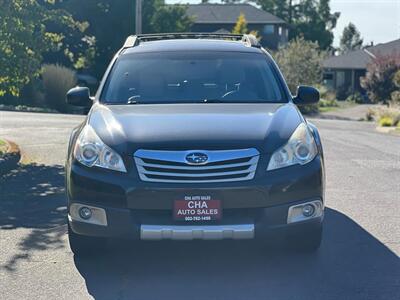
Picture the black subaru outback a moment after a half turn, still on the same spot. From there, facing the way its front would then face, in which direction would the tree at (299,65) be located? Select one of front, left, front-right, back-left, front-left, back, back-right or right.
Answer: front

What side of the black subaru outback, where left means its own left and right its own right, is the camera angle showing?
front

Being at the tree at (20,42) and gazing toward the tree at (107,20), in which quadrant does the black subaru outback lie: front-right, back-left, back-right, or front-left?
back-right

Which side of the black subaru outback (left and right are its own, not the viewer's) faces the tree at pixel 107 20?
back

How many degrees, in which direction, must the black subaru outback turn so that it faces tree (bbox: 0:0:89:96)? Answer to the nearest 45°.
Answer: approximately 135° to its right

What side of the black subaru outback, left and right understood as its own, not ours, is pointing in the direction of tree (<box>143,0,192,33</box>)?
back

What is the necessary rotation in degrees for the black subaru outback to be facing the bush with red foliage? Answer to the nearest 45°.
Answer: approximately 180°
